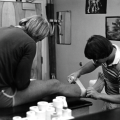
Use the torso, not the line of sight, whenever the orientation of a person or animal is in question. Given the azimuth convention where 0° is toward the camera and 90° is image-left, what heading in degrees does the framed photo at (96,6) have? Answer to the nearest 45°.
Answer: approximately 0°

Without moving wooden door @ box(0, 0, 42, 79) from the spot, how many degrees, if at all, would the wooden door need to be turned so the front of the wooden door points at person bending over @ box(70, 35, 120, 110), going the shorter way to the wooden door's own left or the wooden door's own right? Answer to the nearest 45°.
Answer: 0° — it already faces them

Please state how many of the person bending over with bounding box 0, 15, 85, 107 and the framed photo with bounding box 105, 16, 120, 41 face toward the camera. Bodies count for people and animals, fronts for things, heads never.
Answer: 1

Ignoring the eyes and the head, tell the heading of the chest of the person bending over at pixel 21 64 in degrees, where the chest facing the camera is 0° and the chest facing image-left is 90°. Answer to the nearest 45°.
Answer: approximately 225°

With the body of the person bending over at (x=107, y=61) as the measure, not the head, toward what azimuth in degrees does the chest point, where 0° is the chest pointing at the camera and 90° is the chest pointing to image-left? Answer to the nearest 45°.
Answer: approximately 45°

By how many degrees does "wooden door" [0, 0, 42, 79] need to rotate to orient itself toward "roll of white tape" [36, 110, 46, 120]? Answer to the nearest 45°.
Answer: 0° — it already faces it

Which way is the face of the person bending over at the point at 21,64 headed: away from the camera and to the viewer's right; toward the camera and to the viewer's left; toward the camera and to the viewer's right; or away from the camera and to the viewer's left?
away from the camera and to the viewer's right

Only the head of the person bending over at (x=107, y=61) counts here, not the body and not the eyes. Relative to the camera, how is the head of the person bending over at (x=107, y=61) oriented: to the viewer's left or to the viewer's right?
to the viewer's left
